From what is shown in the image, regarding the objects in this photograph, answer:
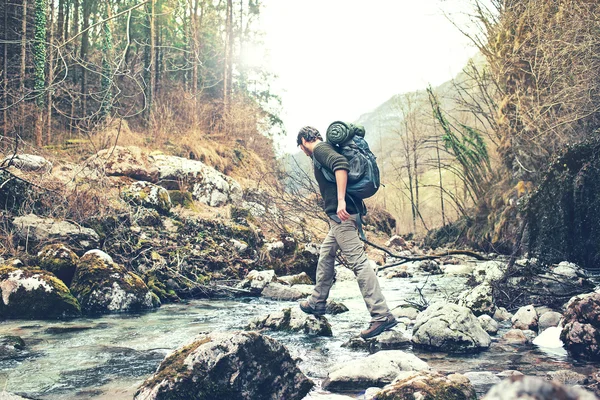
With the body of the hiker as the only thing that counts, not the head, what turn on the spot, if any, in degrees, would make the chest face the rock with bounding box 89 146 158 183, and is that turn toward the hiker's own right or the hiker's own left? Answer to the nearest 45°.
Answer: approximately 45° to the hiker's own right

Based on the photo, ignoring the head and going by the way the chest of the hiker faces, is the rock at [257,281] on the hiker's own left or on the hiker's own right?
on the hiker's own right

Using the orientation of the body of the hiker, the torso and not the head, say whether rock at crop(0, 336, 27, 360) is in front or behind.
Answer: in front

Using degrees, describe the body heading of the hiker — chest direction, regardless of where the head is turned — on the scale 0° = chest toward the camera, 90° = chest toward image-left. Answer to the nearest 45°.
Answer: approximately 90°

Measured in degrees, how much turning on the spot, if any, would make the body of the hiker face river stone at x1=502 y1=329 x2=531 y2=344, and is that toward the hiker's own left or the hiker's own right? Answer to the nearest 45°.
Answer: approximately 180°

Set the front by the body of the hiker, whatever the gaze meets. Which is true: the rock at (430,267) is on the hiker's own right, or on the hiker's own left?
on the hiker's own right

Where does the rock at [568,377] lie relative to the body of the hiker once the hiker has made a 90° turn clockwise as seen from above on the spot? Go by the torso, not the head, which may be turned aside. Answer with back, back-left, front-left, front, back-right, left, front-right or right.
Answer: back-right

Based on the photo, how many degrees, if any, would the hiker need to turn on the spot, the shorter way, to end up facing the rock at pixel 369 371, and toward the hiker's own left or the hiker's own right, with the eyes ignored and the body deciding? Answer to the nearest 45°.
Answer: approximately 90° to the hiker's own left

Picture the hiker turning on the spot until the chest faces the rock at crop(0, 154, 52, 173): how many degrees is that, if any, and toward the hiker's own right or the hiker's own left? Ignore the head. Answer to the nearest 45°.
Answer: approximately 45° to the hiker's own right

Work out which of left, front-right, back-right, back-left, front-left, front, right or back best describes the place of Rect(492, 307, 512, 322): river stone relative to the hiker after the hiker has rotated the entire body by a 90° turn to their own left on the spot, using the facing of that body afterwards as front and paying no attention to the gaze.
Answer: back-left

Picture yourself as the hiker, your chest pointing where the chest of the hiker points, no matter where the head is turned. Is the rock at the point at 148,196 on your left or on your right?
on your right

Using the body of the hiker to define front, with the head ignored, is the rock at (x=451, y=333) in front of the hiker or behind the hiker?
behind

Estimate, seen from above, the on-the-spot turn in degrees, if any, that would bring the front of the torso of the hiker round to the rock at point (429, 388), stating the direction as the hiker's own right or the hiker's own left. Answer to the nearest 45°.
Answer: approximately 90° to the hiker's own left
